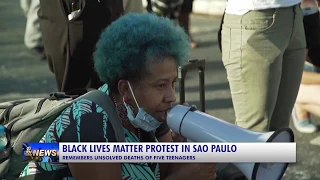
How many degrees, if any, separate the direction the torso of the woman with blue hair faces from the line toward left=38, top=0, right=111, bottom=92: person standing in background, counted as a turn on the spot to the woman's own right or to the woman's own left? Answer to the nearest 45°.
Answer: approximately 135° to the woman's own left

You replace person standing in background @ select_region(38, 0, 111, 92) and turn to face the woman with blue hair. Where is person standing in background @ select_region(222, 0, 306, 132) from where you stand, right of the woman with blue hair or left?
left

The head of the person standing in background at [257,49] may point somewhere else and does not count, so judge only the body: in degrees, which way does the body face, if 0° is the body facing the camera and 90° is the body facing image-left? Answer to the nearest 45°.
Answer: approximately 315°

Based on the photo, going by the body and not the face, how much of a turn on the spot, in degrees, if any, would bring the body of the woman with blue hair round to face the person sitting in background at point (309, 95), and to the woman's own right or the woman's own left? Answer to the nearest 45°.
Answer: approximately 90° to the woman's own left
